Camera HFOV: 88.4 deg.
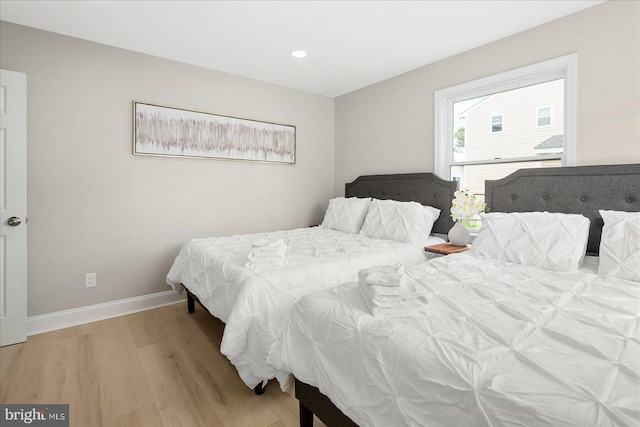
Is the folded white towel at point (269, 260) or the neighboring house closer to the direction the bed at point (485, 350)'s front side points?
the folded white towel

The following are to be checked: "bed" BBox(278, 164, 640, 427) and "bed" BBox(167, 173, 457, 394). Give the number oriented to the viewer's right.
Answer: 0

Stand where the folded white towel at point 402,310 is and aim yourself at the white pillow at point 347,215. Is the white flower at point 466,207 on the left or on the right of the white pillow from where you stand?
right

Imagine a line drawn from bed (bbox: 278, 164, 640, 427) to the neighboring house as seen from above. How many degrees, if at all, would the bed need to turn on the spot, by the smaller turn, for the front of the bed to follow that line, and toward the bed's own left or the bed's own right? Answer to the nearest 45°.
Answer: approximately 135° to the bed's own right

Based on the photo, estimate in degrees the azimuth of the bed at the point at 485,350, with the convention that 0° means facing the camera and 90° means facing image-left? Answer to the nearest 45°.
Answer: approximately 45°

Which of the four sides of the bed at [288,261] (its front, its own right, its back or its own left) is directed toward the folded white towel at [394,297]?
left

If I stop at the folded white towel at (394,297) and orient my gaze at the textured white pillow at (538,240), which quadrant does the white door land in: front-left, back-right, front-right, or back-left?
back-left

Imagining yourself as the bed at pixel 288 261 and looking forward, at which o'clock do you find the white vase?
The white vase is roughly at 7 o'clock from the bed.

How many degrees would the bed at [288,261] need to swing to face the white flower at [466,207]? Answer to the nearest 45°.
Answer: approximately 135° to its left

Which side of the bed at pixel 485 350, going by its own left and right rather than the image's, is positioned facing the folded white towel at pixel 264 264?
right

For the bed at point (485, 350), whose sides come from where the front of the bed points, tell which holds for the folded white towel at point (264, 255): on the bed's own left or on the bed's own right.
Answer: on the bed's own right

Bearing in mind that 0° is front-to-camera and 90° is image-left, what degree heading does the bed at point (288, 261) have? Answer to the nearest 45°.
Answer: approximately 45°

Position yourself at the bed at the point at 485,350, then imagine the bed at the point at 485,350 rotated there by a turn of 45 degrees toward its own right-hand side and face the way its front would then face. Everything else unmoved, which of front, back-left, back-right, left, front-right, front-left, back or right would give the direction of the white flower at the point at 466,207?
right

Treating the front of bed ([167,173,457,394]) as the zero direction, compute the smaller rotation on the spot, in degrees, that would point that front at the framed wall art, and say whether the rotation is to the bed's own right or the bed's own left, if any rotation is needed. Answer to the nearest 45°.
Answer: approximately 90° to the bed's own right

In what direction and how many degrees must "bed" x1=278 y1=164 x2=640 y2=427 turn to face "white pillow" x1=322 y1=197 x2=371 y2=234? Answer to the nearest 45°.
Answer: approximately 90° to its right
